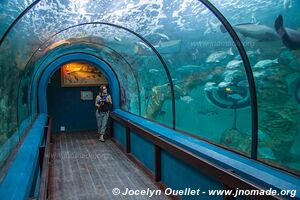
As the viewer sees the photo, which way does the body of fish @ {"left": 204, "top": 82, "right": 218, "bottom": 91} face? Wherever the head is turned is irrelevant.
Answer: to the viewer's left

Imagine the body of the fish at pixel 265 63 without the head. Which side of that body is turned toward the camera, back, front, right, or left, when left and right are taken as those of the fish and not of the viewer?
left

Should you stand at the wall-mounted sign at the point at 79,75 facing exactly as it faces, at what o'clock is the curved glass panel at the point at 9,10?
The curved glass panel is roughly at 12 o'clock from the wall-mounted sign.

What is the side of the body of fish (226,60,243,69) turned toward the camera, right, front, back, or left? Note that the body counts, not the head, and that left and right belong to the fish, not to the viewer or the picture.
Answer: left

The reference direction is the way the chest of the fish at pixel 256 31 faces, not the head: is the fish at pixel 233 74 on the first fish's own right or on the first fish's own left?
on the first fish's own left
